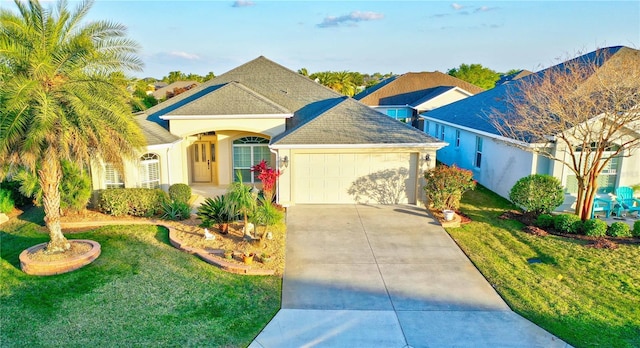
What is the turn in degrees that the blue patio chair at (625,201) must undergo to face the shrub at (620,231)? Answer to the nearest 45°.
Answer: approximately 45° to its left

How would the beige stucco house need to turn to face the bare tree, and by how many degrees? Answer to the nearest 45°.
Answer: approximately 90° to its left

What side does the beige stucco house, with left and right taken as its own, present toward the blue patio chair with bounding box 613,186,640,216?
left

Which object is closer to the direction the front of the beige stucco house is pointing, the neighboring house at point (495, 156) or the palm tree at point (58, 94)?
the palm tree

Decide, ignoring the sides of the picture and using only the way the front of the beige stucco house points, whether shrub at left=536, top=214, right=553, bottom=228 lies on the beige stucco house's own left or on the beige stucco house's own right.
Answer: on the beige stucco house's own left

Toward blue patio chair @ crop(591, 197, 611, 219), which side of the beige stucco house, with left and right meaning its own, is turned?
left

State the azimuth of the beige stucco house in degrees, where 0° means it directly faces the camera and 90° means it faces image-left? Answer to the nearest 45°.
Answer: approximately 0°
